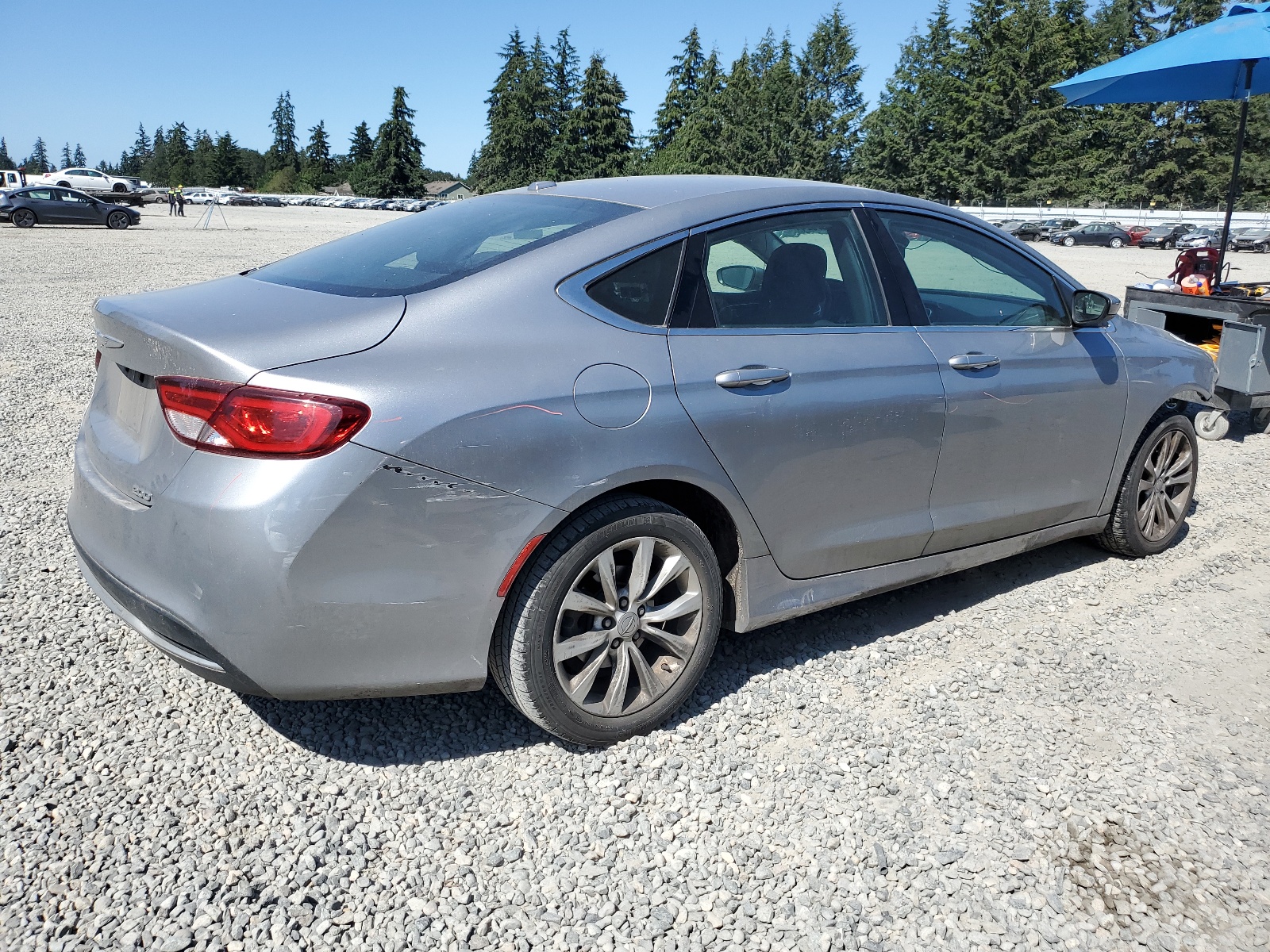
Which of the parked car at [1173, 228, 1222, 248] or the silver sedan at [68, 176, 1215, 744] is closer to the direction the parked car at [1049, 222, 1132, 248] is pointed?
the silver sedan

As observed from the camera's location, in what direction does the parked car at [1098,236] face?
facing to the left of the viewer

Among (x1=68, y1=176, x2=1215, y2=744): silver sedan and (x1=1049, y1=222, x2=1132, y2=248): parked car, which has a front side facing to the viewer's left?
the parked car

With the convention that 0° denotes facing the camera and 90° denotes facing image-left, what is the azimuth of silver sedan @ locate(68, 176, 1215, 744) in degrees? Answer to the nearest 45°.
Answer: approximately 225°

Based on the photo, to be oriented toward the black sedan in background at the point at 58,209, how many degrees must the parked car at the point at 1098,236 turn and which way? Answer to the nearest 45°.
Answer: approximately 45° to its left

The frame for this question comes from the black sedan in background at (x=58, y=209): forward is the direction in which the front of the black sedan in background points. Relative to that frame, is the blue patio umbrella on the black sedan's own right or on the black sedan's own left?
on the black sedan's own right

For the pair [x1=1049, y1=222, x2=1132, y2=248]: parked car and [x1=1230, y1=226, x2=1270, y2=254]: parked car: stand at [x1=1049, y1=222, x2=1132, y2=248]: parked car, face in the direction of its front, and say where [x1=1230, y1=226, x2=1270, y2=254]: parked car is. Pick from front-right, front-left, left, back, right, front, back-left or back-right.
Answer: back

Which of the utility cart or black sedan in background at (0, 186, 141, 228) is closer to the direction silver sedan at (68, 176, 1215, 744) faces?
the utility cart

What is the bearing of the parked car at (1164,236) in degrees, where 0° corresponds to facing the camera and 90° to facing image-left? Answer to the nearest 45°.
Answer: approximately 45°

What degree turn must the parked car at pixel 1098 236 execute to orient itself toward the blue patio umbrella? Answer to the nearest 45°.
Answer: approximately 90° to its left
